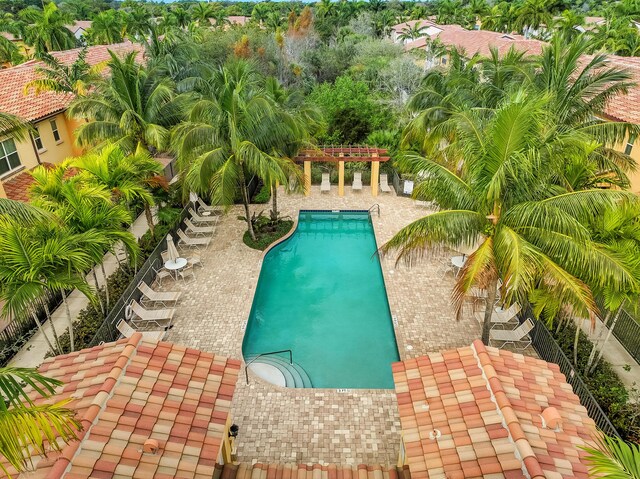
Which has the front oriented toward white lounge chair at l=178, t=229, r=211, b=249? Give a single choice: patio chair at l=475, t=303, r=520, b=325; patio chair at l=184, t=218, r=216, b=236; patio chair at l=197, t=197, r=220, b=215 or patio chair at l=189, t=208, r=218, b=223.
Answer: patio chair at l=475, t=303, r=520, b=325

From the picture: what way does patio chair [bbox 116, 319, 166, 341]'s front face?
to the viewer's right

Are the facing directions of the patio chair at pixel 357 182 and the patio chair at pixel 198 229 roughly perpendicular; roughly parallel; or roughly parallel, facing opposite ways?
roughly perpendicular

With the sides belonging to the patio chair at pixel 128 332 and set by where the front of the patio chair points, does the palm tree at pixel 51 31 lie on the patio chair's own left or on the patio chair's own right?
on the patio chair's own left

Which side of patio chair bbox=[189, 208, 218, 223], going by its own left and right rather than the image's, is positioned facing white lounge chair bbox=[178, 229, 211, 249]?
right

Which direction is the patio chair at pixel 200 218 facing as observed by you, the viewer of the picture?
facing to the right of the viewer

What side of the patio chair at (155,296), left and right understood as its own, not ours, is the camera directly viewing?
right

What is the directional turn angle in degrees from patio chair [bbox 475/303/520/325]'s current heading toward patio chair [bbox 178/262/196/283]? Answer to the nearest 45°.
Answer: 0° — it already faces it

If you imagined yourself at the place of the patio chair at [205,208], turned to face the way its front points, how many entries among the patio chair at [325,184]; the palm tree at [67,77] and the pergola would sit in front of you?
2

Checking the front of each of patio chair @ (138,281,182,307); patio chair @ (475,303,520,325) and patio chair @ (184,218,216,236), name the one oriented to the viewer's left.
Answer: patio chair @ (475,303,520,325)

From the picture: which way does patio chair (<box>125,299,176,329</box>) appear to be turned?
to the viewer's right

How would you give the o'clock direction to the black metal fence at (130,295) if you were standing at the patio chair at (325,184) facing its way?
The black metal fence is roughly at 1 o'clock from the patio chair.
